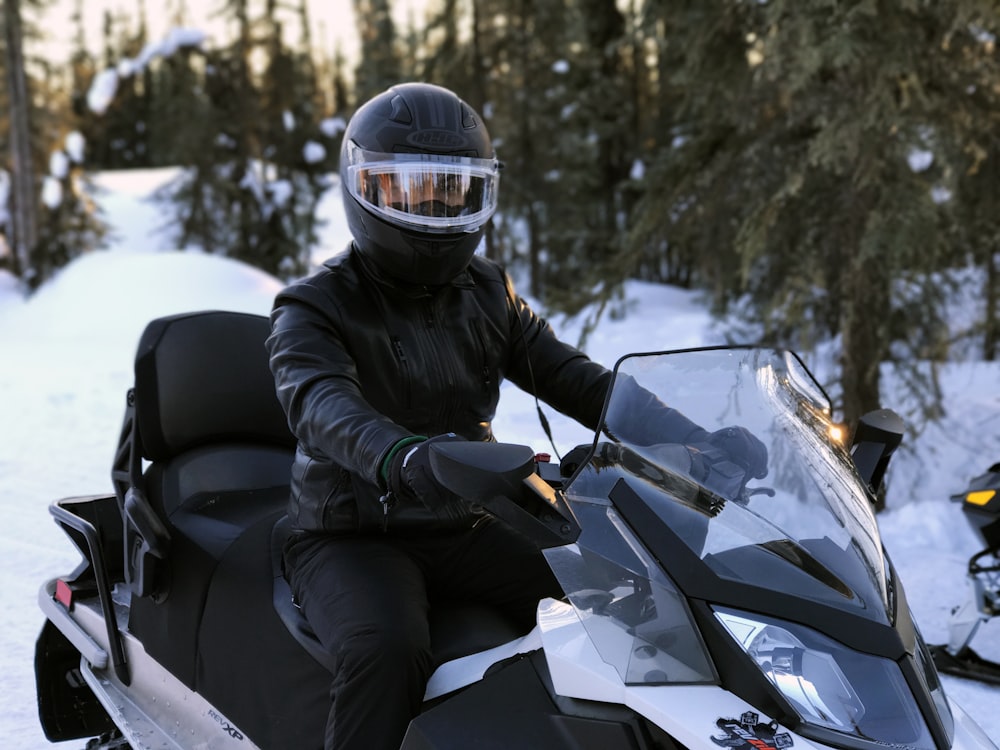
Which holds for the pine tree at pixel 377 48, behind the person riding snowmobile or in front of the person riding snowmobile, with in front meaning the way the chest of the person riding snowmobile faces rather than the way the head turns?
behind

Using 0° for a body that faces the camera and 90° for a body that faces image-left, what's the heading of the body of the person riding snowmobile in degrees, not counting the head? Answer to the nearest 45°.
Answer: approximately 315°

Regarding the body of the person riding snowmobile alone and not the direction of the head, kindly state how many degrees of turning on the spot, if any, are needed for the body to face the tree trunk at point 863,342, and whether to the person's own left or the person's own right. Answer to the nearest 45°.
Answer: approximately 90° to the person's own left

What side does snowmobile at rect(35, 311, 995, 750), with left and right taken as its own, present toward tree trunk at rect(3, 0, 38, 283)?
back

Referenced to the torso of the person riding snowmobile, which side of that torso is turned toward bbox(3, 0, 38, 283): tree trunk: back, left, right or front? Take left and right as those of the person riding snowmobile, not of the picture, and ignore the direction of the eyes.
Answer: back

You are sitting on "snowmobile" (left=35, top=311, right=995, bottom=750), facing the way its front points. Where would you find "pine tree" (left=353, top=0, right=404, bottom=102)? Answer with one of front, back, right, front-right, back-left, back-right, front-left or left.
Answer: back-left
